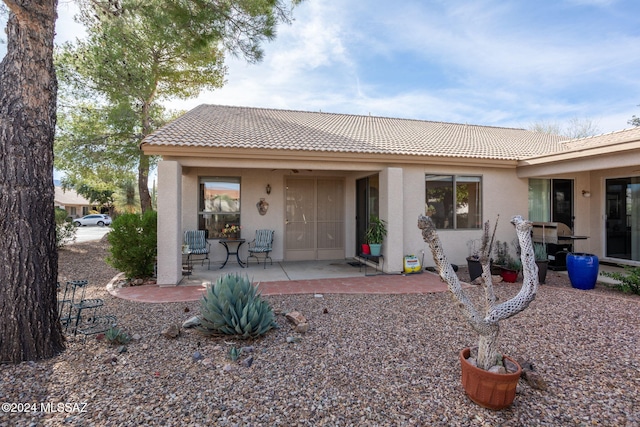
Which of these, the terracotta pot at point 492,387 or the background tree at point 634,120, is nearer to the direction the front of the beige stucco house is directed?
the terracotta pot

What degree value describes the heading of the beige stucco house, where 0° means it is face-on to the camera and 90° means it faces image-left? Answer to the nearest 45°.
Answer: approximately 0°

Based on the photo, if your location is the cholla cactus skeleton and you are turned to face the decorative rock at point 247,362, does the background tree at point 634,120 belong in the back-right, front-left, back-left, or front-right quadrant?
back-right

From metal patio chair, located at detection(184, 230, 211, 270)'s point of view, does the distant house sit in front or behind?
behind

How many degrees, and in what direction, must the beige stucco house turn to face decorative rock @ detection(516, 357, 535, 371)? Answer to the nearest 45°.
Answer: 0° — it already faces it

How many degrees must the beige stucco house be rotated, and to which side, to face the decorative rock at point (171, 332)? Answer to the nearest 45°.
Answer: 0° — it already faces it

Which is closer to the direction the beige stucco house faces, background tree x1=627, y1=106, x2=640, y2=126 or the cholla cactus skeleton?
the cholla cactus skeleton

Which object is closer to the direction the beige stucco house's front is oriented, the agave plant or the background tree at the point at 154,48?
the agave plant

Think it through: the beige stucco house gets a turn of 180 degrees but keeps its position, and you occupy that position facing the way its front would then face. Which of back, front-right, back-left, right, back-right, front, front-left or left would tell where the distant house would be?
front-left

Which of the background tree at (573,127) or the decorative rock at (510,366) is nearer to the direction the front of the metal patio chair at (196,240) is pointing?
the decorative rock
